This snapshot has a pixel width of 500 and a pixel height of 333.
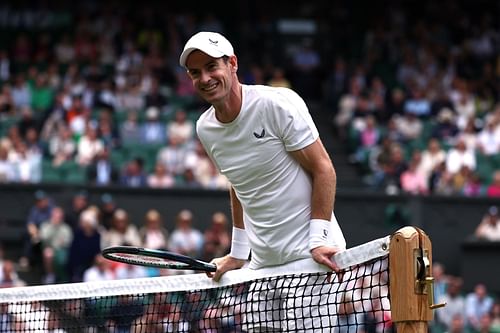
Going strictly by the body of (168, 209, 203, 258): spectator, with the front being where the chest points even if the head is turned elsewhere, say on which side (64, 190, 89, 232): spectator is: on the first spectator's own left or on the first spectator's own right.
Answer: on the first spectator's own right

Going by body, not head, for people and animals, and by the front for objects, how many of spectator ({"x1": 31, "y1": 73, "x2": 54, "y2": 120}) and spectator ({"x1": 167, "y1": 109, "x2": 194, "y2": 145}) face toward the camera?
2

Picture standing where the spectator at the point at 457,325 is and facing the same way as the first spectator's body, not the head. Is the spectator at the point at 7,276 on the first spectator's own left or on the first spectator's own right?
on the first spectator's own right

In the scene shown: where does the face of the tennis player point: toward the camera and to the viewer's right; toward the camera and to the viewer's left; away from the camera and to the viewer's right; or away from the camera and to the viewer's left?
toward the camera and to the viewer's left

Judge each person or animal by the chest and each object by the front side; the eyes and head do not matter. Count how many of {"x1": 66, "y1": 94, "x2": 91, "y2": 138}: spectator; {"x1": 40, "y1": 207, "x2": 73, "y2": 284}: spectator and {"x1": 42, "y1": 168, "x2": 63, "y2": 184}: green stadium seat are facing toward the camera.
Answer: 3

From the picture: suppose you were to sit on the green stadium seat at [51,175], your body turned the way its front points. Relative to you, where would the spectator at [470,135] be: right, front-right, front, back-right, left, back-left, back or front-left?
left

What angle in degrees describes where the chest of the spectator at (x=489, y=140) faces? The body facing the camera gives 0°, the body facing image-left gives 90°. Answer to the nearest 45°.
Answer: approximately 0°
